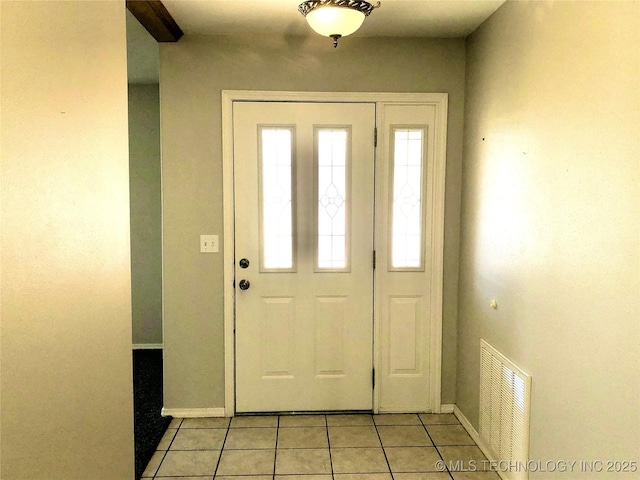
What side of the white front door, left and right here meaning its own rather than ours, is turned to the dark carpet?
right

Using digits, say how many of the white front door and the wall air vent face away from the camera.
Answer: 0

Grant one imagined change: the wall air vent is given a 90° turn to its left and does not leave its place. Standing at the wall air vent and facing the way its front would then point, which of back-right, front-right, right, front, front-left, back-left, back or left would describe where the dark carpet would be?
back-right

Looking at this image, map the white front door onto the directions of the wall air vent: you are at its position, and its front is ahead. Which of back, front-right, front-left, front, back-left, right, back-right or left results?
front-right

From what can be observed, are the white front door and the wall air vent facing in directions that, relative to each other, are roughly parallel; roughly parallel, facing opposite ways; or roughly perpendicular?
roughly perpendicular

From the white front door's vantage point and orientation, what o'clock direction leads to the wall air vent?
The wall air vent is roughly at 10 o'clock from the white front door.

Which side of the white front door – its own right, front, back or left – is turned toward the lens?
front

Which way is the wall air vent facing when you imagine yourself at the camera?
facing the viewer and to the left of the viewer
